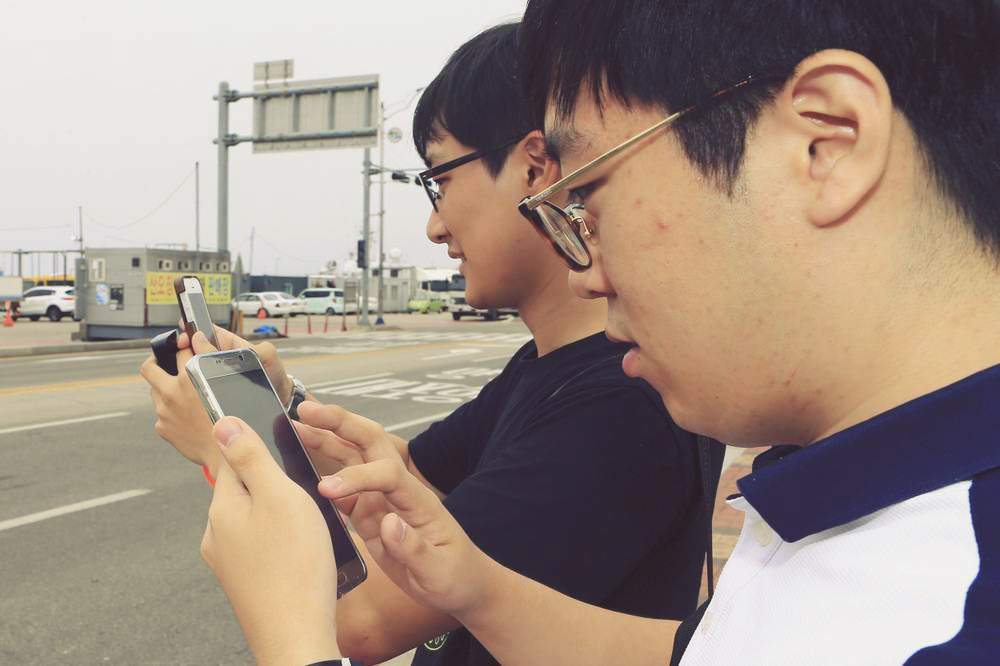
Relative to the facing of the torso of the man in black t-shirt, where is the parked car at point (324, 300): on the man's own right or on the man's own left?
on the man's own right

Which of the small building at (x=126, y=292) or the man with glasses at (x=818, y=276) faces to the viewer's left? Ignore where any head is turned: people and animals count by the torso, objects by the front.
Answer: the man with glasses

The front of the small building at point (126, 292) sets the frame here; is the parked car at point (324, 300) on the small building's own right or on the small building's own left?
on the small building's own left

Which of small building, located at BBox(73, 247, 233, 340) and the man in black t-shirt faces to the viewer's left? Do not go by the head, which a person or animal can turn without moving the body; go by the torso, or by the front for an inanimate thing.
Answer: the man in black t-shirt

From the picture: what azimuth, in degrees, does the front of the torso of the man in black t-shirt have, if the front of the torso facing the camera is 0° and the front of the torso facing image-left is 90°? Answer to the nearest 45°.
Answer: approximately 90°

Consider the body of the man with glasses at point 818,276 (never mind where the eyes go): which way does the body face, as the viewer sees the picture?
to the viewer's left

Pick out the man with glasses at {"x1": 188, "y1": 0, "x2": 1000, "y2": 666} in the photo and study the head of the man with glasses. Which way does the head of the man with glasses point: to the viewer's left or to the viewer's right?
to the viewer's left

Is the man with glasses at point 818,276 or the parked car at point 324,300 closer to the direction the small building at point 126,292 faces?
the man with glasses

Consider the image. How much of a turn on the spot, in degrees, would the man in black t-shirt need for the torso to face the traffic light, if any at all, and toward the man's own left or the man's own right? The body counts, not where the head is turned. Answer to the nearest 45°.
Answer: approximately 90° to the man's own right

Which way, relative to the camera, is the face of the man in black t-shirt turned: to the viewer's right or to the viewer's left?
to the viewer's left

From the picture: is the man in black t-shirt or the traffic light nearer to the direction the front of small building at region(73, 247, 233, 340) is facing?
the man in black t-shirt

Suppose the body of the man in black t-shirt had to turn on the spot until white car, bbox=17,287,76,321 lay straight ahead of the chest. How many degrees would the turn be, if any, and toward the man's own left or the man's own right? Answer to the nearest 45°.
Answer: approximately 45° to the man's own right
